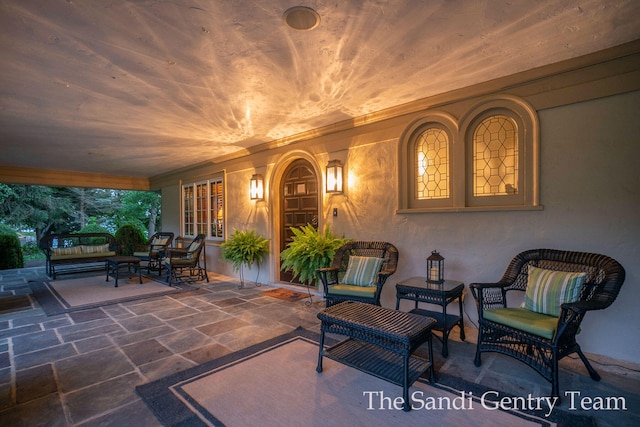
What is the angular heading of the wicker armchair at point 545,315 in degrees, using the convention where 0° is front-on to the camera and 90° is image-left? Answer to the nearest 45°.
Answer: approximately 45°

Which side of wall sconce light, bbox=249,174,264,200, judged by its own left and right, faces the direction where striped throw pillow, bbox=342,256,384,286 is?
left

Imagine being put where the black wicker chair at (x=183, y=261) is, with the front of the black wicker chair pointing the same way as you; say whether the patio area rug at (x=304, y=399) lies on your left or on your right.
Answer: on your left

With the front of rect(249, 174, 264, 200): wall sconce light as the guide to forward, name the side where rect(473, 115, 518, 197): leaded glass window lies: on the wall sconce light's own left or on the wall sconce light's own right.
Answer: on the wall sconce light's own left

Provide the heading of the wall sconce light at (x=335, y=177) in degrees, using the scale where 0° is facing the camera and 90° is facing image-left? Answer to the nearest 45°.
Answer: approximately 45°

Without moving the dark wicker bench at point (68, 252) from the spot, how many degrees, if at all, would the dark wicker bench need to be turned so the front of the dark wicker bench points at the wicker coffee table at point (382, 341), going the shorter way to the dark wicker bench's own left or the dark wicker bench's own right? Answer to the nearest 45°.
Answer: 0° — it already faces it

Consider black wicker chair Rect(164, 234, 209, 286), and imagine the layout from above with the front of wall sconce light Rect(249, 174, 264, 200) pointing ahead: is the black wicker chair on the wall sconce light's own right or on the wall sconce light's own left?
on the wall sconce light's own right

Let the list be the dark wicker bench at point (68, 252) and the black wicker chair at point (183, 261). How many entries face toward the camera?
1

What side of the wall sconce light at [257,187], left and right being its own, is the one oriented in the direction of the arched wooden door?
left

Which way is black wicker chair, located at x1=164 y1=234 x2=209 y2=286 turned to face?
to the viewer's left
